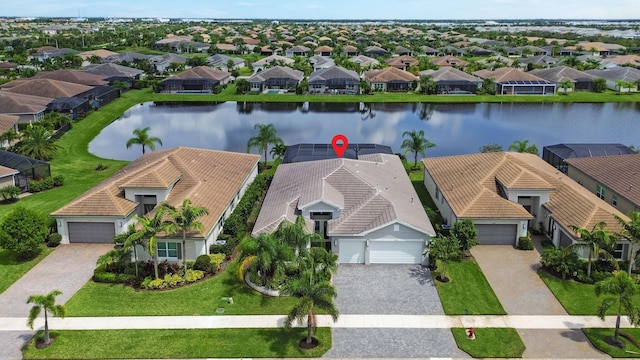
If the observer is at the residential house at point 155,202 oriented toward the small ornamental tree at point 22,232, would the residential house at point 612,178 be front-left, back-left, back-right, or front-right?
back-left

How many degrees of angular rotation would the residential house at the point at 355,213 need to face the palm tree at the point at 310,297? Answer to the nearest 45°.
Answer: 0° — it already faces it

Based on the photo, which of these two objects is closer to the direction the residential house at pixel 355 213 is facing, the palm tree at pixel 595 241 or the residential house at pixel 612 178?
the palm tree

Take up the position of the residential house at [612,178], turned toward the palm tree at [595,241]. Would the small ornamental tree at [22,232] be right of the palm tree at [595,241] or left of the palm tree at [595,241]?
right

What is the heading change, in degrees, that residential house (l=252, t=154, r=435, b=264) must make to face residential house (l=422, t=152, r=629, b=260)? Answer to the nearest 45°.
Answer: approximately 90° to its left

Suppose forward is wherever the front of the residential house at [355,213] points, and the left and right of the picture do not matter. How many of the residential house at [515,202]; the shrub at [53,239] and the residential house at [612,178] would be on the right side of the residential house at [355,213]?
1

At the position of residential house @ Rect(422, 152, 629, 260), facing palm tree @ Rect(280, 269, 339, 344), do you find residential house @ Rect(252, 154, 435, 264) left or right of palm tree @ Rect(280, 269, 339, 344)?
right

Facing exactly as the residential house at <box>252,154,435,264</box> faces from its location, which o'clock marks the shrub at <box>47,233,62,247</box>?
The shrub is roughly at 3 o'clock from the residential house.

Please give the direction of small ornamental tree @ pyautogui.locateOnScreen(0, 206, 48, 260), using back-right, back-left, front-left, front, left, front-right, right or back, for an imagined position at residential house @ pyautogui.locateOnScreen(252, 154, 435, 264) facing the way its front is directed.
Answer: right

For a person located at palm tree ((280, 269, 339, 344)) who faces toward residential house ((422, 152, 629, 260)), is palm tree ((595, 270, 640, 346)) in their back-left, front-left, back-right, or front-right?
front-right

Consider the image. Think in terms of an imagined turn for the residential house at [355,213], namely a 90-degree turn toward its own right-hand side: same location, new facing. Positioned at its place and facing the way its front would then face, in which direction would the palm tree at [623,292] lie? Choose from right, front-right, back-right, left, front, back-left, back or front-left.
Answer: back-left

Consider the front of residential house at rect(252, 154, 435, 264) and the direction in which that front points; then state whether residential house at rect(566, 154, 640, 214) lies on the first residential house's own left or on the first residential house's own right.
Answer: on the first residential house's own left

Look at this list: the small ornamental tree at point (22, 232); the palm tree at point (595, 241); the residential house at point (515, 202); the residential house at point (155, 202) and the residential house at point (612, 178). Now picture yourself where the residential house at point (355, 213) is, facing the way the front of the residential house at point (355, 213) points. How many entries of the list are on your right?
2

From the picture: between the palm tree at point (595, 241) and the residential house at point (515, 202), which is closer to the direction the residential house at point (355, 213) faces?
the palm tree

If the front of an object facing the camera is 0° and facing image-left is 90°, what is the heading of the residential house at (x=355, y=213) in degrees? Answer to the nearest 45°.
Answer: approximately 0°

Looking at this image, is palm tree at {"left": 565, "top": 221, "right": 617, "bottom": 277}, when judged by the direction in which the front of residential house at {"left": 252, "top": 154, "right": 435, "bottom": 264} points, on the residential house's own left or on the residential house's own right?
on the residential house's own left
